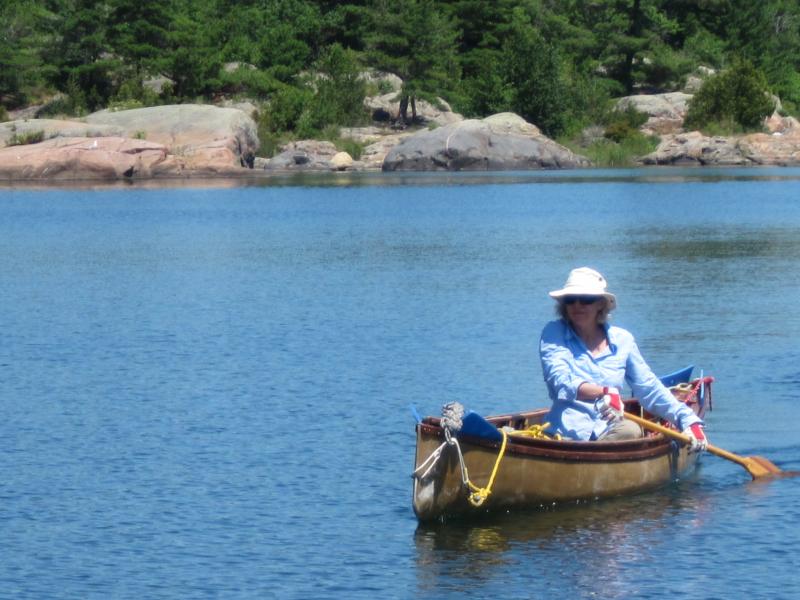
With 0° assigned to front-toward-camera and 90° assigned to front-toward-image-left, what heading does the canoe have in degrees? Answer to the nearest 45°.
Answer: approximately 45°
